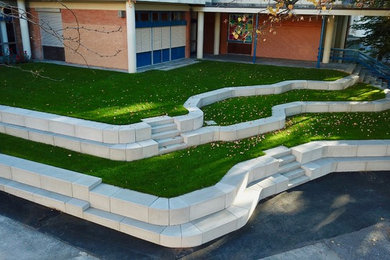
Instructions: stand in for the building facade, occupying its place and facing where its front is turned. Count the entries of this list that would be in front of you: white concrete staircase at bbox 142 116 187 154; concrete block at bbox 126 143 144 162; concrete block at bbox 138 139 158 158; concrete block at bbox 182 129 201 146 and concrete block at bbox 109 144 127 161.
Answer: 5

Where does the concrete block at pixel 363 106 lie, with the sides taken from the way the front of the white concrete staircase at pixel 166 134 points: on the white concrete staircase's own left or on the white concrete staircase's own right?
on the white concrete staircase's own left

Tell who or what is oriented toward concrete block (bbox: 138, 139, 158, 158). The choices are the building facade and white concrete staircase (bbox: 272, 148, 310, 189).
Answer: the building facade

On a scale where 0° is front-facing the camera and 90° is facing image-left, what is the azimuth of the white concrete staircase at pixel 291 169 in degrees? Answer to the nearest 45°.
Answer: approximately 315°

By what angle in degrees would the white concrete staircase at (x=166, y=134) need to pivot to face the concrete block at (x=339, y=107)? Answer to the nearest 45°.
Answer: approximately 90° to its left

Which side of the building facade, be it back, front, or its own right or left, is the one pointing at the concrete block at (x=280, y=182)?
front

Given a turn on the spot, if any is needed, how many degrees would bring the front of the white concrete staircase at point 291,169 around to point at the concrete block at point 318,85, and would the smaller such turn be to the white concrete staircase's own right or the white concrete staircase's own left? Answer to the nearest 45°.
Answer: approximately 135° to the white concrete staircase's own left

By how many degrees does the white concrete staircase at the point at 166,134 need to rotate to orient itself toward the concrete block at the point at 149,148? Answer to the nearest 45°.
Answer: approximately 90° to its right

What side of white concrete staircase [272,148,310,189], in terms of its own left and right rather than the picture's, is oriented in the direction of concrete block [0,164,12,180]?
right

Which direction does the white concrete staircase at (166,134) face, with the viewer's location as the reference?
facing the viewer and to the right of the viewer

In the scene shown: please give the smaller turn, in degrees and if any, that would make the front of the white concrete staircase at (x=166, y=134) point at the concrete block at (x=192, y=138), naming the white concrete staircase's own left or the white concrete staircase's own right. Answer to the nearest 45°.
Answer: approximately 45° to the white concrete staircase's own left

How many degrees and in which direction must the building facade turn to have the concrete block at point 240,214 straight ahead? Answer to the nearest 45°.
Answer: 0° — it already faces it

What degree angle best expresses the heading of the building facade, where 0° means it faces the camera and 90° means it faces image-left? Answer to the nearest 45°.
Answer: approximately 0°

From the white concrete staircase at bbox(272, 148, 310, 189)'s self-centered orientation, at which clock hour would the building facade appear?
The building facade is roughly at 6 o'clock from the white concrete staircase.

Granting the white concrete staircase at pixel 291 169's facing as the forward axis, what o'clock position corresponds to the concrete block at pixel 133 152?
The concrete block is roughly at 4 o'clock from the white concrete staircase.

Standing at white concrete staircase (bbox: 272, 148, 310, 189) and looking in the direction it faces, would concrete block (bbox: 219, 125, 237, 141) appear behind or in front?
behind

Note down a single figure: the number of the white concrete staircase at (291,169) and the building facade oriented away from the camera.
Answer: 0

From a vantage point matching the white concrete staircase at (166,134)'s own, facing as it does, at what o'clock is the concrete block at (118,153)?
The concrete block is roughly at 3 o'clock from the white concrete staircase.

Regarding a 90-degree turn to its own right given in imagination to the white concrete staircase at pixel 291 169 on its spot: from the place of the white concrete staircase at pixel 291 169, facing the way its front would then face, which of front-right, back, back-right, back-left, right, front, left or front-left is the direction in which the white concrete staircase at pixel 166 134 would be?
front-right
